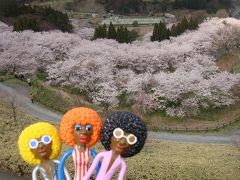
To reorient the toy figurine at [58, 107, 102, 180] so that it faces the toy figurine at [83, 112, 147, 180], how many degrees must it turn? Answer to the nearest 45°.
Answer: approximately 90° to its left

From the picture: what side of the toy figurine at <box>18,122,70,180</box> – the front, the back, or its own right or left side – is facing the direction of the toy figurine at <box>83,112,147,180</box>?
left

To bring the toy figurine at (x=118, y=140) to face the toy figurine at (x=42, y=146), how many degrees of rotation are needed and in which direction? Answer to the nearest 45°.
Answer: approximately 90° to its right

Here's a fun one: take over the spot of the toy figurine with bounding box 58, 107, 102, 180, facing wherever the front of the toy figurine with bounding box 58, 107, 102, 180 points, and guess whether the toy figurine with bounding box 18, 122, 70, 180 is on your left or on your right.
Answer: on your right

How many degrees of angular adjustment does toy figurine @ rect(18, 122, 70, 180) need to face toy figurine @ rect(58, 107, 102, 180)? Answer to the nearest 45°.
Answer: approximately 90° to its left

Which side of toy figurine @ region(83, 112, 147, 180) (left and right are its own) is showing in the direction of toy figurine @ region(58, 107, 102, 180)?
right

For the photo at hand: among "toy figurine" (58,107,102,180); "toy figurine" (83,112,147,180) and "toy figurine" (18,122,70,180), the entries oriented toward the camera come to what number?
3

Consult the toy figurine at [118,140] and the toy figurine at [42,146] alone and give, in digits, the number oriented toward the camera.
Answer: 2

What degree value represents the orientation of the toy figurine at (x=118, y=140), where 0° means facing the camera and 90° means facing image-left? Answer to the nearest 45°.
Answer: approximately 0°

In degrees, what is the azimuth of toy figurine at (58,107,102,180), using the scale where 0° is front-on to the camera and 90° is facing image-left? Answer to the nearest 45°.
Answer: approximately 0°
